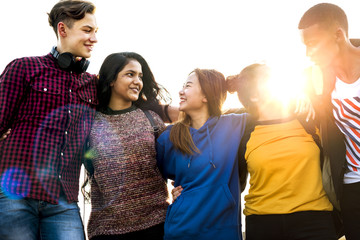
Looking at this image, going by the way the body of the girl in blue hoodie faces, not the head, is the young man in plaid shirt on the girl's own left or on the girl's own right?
on the girl's own right

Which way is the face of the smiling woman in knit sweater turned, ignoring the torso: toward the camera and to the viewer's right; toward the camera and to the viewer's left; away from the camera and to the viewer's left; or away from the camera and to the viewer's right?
toward the camera and to the viewer's right

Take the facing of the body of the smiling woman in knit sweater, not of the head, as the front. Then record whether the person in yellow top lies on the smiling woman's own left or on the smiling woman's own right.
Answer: on the smiling woman's own left

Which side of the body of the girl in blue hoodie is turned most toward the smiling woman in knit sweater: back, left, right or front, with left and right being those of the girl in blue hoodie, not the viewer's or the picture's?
right

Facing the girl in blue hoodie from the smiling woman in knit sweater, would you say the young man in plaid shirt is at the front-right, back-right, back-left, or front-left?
back-right

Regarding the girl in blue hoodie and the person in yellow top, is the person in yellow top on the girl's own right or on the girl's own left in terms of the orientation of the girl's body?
on the girl's own left

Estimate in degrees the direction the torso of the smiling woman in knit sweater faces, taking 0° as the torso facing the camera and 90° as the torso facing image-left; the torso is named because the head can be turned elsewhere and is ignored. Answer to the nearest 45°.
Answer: approximately 0°

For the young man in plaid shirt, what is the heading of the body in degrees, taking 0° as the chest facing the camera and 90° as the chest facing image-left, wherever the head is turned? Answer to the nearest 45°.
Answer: approximately 315°

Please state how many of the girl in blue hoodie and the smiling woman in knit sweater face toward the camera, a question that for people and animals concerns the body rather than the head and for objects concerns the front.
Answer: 2

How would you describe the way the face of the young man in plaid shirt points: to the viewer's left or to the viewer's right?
to the viewer's right
